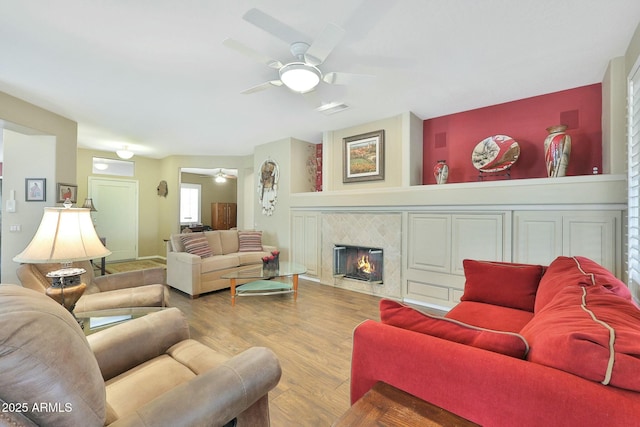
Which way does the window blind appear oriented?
to the viewer's left

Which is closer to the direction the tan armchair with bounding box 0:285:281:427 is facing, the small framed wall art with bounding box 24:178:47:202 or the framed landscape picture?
the framed landscape picture

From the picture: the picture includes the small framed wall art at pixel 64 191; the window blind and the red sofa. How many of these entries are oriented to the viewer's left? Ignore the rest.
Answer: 2

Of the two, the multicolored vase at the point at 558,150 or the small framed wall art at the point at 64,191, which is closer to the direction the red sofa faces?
the small framed wall art

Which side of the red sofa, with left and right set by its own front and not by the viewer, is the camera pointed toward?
left

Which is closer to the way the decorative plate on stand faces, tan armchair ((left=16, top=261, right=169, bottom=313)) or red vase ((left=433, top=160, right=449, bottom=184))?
the tan armchair

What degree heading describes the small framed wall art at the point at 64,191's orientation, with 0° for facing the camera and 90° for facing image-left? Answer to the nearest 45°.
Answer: approximately 315°

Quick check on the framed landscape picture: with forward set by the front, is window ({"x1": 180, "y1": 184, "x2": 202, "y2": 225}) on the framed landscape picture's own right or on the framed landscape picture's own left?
on the framed landscape picture's own right

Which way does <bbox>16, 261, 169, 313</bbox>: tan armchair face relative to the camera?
to the viewer's right

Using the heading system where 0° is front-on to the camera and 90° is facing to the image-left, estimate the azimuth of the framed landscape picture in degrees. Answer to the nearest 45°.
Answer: approximately 45°

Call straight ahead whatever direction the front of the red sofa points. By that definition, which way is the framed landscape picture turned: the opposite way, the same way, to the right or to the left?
to the left

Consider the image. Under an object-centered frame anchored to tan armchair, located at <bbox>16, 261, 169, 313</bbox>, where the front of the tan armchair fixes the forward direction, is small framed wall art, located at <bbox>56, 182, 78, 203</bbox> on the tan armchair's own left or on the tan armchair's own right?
on the tan armchair's own left
